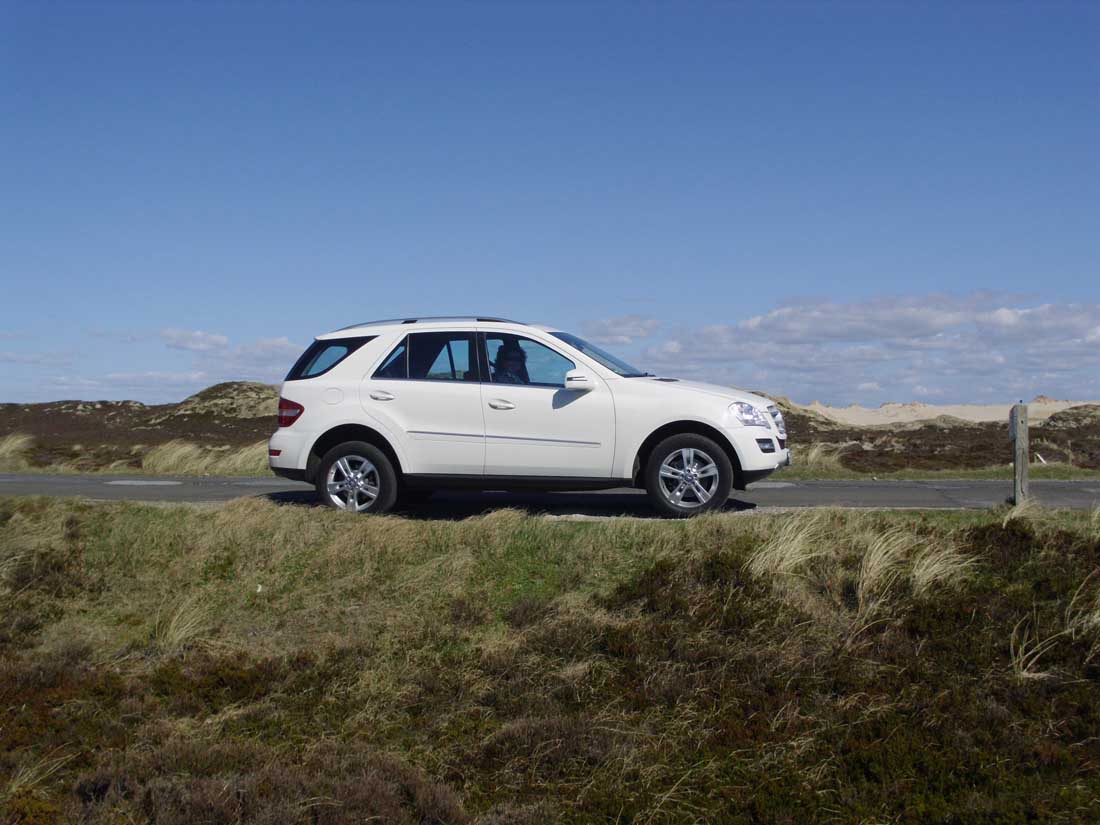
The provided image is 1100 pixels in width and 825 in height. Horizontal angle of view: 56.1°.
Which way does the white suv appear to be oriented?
to the viewer's right

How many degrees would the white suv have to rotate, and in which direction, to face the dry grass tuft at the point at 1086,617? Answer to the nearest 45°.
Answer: approximately 45° to its right

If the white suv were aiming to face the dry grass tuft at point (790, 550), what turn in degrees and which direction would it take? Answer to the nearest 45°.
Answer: approximately 45° to its right

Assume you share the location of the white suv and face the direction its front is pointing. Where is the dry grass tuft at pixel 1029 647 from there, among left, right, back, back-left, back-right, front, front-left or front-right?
front-right

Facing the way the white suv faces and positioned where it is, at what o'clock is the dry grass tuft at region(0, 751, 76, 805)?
The dry grass tuft is roughly at 4 o'clock from the white suv.

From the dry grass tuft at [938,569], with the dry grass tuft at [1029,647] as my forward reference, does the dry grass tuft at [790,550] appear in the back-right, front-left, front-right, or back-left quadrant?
back-right

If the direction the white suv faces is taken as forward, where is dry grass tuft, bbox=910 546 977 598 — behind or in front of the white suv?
in front

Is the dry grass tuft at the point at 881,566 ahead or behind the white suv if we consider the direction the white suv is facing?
ahead

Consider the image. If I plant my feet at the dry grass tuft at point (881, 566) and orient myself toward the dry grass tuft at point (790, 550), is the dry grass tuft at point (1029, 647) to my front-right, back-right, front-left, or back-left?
back-left

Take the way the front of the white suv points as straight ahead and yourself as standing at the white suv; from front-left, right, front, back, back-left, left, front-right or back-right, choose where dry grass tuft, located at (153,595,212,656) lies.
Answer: back-right

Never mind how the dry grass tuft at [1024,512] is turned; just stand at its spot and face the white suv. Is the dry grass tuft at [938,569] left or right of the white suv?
left

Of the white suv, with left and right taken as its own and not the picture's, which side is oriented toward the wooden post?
front

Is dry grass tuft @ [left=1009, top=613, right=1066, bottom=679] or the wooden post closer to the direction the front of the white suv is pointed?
the wooden post
